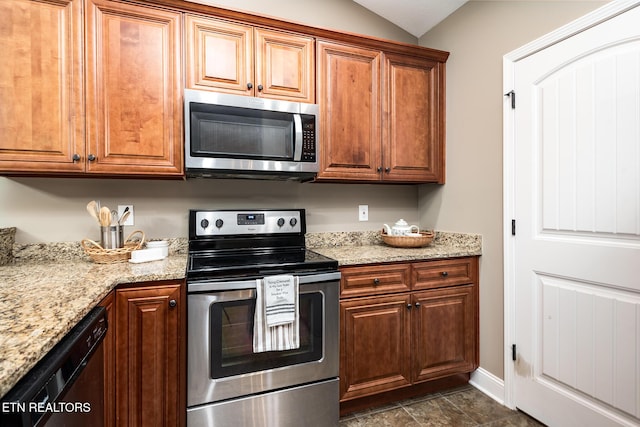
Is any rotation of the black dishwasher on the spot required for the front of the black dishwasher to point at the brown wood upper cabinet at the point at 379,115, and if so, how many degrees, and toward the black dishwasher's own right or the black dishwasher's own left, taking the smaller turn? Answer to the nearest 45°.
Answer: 0° — it already faces it

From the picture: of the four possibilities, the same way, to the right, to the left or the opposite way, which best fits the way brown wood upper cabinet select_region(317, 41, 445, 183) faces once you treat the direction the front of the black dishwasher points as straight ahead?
to the right

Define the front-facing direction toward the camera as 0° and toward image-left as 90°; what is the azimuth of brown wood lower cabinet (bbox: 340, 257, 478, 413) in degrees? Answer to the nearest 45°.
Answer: approximately 315°

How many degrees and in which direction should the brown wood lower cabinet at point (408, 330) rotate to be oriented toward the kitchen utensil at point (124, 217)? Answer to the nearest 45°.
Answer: approximately 135° to its right

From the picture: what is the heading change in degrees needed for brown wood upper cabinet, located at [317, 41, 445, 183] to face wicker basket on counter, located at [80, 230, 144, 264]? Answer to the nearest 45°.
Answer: approximately 90° to its right

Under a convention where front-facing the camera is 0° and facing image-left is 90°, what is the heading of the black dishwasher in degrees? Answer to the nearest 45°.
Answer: approximately 270°

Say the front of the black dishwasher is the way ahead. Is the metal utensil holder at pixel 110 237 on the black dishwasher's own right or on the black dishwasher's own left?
on the black dishwasher's own left

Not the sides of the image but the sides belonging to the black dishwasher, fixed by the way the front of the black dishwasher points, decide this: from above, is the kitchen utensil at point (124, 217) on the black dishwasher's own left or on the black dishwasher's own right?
on the black dishwasher's own left
